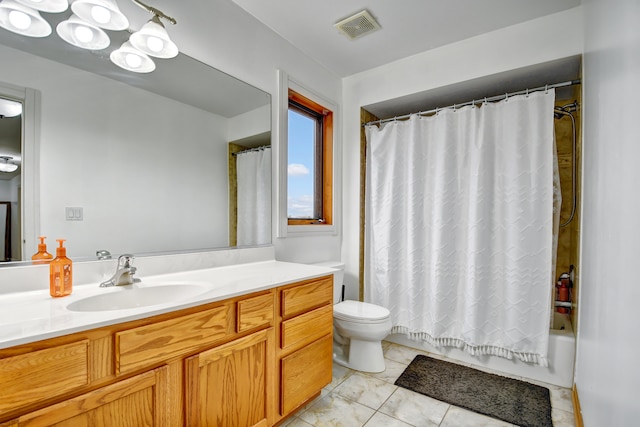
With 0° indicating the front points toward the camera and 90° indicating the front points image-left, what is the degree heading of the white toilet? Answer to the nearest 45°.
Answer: approximately 315°

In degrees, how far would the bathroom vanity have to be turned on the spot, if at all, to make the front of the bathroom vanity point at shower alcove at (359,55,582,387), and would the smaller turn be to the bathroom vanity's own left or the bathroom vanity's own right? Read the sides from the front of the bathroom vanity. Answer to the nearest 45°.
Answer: approximately 45° to the bathroom vanity's own left

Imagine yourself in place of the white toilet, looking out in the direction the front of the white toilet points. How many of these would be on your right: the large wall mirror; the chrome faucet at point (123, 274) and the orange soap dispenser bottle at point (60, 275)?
3

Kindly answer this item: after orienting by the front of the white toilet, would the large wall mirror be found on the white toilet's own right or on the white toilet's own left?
on the white toilet's own right

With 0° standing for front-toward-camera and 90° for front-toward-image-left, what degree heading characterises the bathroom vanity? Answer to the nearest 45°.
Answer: approximately 315°

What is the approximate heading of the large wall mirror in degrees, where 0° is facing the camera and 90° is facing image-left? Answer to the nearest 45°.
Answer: approximately 315°
